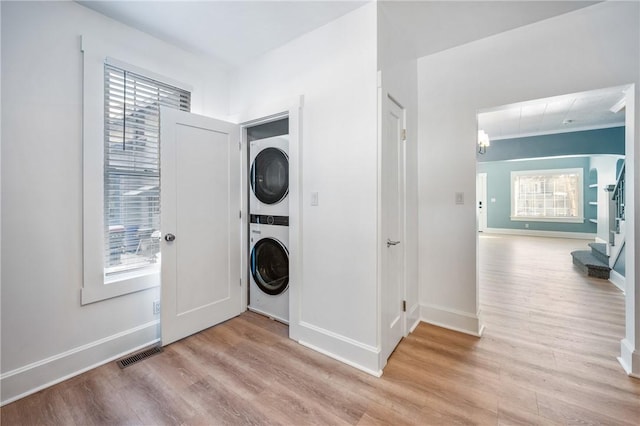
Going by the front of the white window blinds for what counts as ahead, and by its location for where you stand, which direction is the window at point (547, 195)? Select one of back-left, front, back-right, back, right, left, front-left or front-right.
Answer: front-left

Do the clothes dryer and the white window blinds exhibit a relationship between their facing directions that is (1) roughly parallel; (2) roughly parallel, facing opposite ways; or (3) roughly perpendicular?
roughly perpendicular

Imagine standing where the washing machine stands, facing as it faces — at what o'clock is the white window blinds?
The white window blinds is roughly at 1 o'clock from the washing machine.

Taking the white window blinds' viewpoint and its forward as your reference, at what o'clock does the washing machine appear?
The washing machine is roughly at 11 o'clock from the white window blinds.

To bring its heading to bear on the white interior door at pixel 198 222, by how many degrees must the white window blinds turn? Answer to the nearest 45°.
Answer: approximately 45° to its left

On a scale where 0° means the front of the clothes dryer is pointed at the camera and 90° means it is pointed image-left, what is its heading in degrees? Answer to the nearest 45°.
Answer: approximately 45°

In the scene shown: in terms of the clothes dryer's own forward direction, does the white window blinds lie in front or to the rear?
in front

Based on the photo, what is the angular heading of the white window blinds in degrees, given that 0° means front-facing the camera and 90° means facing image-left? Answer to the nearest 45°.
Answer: approximately 315°
